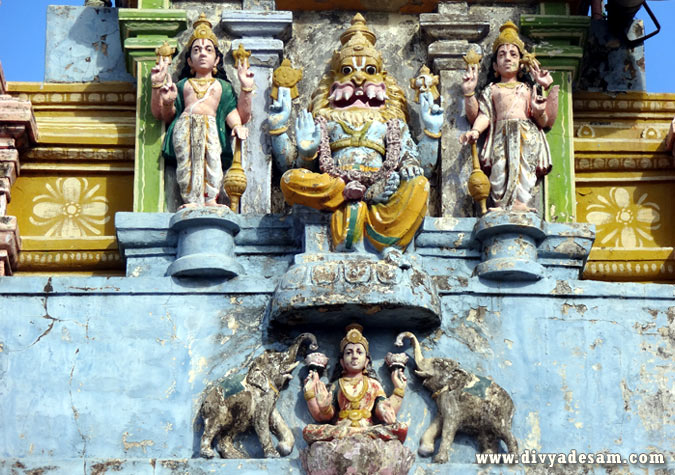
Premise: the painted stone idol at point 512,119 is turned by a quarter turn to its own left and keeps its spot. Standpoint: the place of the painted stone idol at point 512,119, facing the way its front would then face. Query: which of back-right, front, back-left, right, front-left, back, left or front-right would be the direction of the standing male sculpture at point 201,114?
back

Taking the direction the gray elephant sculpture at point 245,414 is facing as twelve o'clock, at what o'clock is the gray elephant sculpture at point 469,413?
the gray elephant sculpture at point 469,413 is roughly at 12 o'clock from the gray elephant sculpture at point 245,414.

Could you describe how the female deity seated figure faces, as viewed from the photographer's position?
facing the viewer

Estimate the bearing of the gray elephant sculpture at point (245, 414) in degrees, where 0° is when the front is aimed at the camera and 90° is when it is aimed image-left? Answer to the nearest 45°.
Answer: approximately 270°

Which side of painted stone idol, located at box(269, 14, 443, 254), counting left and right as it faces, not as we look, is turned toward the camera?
front

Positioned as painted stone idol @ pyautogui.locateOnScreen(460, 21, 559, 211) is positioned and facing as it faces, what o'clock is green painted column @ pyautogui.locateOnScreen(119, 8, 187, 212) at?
The green painted column is roughly at 3 o'clock from the painted stone idol.

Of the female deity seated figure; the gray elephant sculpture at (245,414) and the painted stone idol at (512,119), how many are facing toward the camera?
2
